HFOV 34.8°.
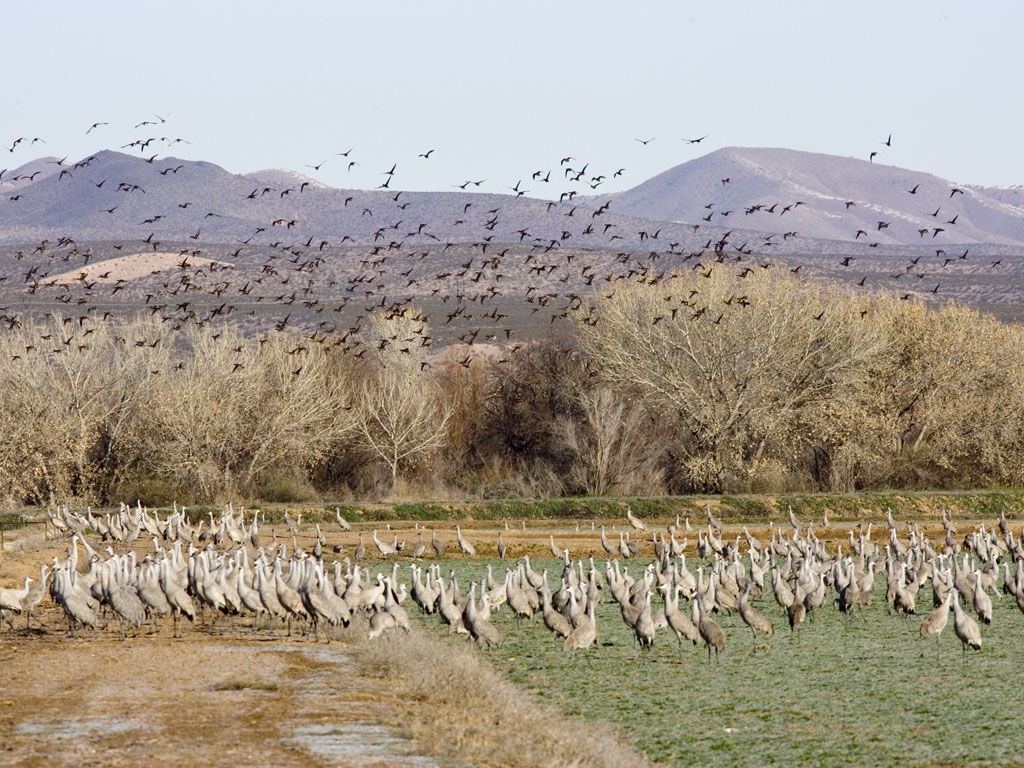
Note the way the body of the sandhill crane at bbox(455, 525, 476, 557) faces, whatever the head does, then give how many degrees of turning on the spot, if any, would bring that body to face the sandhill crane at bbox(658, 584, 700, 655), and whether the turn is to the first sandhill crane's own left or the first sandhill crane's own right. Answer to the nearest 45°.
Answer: approximately 90° to the first sandhill crane's own left

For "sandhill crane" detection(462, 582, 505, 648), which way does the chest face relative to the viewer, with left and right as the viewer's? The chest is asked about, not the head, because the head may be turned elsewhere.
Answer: facing to the left of the viewer

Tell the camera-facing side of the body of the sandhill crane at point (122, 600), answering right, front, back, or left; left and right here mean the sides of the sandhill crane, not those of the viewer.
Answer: left

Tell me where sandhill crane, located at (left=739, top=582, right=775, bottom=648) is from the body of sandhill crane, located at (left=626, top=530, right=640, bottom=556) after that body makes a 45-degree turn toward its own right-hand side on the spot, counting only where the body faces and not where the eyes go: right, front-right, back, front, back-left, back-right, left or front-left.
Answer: back-left

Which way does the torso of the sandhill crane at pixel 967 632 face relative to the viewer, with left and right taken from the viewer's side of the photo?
facing to the left of the viewer

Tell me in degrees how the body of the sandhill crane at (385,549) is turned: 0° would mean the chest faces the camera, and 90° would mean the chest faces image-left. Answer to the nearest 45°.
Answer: approximately 90°

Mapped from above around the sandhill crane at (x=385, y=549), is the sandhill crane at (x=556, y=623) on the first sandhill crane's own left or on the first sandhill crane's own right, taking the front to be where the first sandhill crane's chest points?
on the first sandhill crane's own left

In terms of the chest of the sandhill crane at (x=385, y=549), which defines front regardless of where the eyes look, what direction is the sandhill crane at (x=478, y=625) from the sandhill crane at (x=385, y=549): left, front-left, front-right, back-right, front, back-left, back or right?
left

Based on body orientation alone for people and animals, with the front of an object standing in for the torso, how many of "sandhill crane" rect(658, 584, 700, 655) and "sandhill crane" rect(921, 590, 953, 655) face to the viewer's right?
1

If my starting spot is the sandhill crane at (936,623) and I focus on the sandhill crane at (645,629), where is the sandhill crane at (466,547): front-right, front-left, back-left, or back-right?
front-right

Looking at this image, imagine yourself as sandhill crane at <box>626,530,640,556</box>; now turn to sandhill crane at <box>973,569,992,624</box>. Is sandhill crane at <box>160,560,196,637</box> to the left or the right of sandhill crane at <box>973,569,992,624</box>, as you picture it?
right

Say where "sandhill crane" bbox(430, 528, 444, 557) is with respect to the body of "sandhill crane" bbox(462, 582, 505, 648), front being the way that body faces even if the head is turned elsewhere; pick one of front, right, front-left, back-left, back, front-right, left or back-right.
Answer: right
